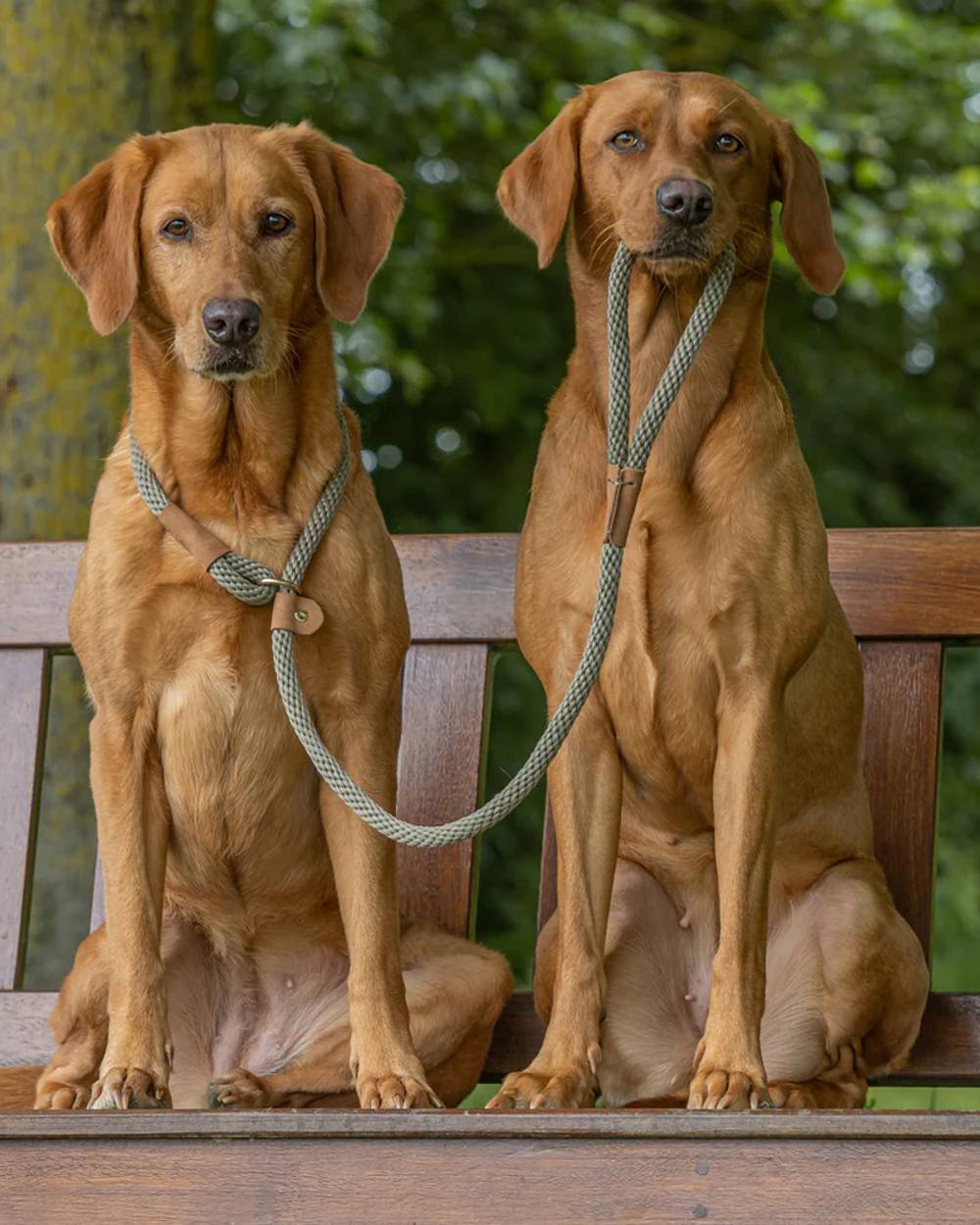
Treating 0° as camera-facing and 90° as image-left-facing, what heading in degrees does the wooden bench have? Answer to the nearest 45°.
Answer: approximately 0°

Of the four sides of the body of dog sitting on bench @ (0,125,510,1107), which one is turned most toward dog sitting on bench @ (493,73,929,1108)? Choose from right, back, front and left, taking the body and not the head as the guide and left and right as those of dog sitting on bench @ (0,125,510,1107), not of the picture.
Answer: left
